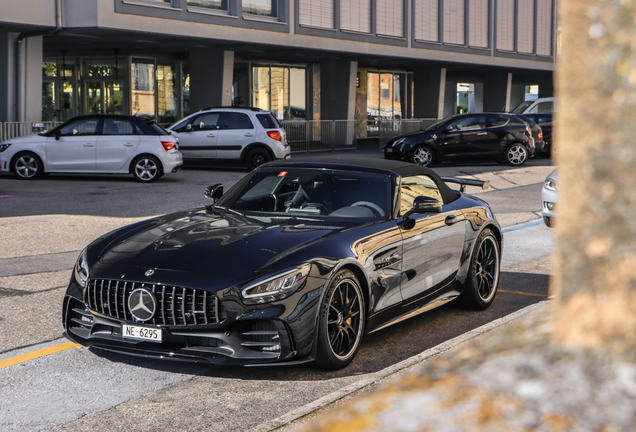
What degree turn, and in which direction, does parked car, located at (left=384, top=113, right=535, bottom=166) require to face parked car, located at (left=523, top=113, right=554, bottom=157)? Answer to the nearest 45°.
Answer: approximately 135° to its right

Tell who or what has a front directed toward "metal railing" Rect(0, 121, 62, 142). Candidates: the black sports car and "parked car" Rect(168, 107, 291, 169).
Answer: the parked car

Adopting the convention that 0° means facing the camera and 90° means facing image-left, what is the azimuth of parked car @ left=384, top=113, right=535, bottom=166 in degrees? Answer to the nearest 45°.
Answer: approximately 90°

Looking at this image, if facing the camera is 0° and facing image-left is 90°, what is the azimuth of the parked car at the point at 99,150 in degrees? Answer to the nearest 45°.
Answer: approximately 90°

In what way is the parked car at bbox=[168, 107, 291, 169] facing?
to the viewer's left

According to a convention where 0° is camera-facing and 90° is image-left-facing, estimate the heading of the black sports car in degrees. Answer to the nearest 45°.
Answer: approximately 45°

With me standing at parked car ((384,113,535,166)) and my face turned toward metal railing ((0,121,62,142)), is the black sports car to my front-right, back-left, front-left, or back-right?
front-left

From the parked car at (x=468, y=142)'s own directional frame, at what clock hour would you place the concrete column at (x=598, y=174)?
The concrete column is roughly at 9 o'clock from the parked car.

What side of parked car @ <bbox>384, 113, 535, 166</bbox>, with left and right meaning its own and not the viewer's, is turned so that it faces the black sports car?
left

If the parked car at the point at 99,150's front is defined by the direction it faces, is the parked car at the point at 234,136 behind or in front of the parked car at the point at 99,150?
behind

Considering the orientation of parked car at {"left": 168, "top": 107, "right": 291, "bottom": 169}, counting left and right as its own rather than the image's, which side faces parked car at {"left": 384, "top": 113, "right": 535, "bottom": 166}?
back
